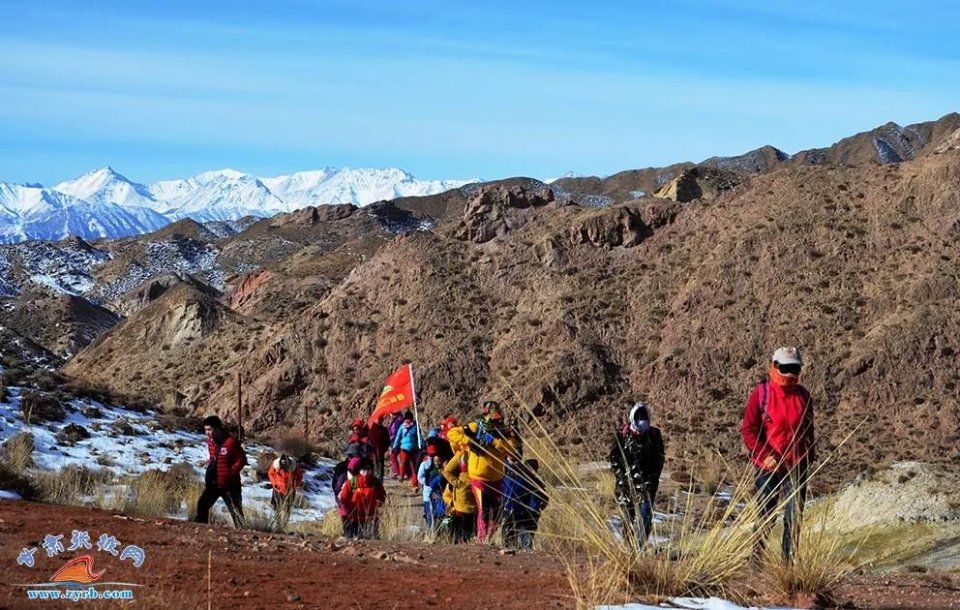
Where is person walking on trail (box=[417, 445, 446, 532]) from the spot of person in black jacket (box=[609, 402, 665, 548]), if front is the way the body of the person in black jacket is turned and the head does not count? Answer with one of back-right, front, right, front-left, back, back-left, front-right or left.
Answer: back-right

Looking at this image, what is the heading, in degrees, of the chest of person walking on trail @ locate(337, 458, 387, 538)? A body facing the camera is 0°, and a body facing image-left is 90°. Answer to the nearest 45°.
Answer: approximately 0°

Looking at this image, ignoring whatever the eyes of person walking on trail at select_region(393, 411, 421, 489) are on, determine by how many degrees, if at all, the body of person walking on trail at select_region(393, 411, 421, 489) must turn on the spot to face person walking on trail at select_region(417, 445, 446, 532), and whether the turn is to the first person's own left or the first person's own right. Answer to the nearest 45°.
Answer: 0° — they already face them

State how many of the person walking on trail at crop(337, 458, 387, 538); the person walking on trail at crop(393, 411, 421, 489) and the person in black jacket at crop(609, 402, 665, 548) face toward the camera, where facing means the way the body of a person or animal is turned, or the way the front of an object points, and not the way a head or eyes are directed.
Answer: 3

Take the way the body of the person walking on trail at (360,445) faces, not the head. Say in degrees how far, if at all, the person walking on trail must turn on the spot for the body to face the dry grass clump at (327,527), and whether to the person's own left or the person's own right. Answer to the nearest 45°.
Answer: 0° — they already face it

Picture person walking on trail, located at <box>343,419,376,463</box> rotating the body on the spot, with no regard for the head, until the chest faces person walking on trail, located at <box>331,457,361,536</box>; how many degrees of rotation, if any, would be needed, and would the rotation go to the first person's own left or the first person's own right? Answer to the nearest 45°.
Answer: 0° — they already face them

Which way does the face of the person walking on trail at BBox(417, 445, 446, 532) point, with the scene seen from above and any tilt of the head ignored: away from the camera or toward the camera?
toward the camera

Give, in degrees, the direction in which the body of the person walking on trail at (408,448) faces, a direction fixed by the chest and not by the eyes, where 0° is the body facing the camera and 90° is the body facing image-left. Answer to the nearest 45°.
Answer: approximately 0°

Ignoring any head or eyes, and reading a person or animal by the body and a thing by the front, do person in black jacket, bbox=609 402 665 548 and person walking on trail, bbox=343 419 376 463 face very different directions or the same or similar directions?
same or similar directions

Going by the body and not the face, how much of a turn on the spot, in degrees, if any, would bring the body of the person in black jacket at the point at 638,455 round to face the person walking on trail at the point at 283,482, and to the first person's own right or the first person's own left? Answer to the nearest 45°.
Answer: approximately 135° to the first person's own right

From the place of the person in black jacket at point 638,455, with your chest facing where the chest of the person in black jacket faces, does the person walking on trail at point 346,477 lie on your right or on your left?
on your right

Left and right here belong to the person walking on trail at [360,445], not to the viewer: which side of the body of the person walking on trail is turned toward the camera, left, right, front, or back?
front

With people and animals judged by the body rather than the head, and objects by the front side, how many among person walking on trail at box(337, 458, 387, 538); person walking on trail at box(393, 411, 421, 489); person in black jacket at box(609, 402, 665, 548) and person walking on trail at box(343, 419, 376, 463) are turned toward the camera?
4

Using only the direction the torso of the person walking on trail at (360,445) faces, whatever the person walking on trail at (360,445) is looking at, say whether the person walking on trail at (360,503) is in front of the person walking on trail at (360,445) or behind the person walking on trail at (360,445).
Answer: in front
